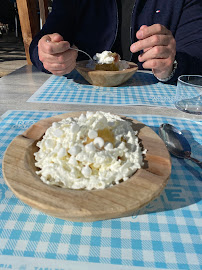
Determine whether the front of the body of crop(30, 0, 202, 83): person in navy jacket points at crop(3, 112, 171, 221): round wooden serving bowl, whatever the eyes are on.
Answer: yes

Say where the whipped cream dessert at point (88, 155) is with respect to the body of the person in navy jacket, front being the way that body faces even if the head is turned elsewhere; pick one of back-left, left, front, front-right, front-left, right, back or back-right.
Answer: front

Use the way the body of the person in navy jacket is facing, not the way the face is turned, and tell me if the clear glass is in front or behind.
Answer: in front

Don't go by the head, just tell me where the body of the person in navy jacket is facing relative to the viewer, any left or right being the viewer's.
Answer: facing the viewer

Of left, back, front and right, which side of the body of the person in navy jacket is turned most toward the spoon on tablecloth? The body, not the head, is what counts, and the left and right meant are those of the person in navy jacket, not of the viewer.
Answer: front
